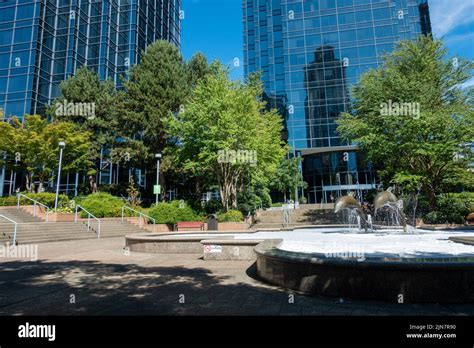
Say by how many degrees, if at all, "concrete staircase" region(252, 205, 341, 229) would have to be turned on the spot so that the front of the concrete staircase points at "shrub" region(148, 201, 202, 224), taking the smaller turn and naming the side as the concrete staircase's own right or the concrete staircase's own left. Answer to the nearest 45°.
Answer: approximately 45° to the concrete staircase's own right

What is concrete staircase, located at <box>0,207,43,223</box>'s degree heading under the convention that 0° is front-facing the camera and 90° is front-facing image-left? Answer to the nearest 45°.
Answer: approximately 315°

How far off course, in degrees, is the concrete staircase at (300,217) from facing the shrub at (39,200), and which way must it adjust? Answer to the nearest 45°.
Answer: approximately 45° to its right

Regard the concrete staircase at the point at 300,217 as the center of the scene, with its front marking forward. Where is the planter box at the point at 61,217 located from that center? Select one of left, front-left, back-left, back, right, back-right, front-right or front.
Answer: front-right

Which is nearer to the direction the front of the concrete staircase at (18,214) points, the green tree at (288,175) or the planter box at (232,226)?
the planter box

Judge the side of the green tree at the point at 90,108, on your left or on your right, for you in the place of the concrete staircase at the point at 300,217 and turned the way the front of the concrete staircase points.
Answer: on your right

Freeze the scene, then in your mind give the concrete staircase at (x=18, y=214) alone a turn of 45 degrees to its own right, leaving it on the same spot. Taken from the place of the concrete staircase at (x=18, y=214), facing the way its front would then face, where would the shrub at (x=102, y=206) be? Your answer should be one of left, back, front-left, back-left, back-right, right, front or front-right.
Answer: left

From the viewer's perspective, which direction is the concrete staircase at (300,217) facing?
toward the camera

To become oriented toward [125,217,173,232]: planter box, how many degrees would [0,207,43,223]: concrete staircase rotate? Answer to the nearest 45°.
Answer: approximately 45° to its left

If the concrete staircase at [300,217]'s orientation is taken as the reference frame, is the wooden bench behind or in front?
in front

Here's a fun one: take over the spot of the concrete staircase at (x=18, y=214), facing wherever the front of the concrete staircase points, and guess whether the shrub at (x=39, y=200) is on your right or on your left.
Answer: on your left

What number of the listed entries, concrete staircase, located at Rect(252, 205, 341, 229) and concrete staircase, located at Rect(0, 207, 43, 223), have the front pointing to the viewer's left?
0

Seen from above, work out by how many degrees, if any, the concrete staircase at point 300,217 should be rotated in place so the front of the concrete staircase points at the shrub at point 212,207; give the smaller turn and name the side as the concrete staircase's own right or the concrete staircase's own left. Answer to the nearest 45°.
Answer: approximately 45° to the concrete staircase's own right

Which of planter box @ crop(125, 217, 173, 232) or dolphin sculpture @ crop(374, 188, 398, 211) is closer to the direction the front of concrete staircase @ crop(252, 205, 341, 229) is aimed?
the dolphin sculpture

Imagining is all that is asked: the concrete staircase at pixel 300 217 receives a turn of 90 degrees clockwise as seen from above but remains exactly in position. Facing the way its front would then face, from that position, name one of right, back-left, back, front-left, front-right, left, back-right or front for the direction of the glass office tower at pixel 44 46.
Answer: front
